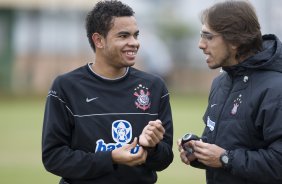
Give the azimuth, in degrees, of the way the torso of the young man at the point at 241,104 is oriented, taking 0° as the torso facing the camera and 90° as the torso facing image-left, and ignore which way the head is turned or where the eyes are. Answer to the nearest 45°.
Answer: approximately 45°

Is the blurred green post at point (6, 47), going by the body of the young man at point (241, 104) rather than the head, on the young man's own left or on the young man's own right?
on the young man's own right

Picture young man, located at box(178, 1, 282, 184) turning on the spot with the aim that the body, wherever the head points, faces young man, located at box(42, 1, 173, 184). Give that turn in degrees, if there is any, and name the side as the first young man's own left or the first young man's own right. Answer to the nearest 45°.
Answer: approximately 45° to the first young man's own right

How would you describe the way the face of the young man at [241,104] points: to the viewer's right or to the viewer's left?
to the viewer's left

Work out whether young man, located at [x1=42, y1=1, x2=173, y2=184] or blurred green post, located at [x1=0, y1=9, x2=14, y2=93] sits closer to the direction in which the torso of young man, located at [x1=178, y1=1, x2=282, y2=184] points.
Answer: the young man
